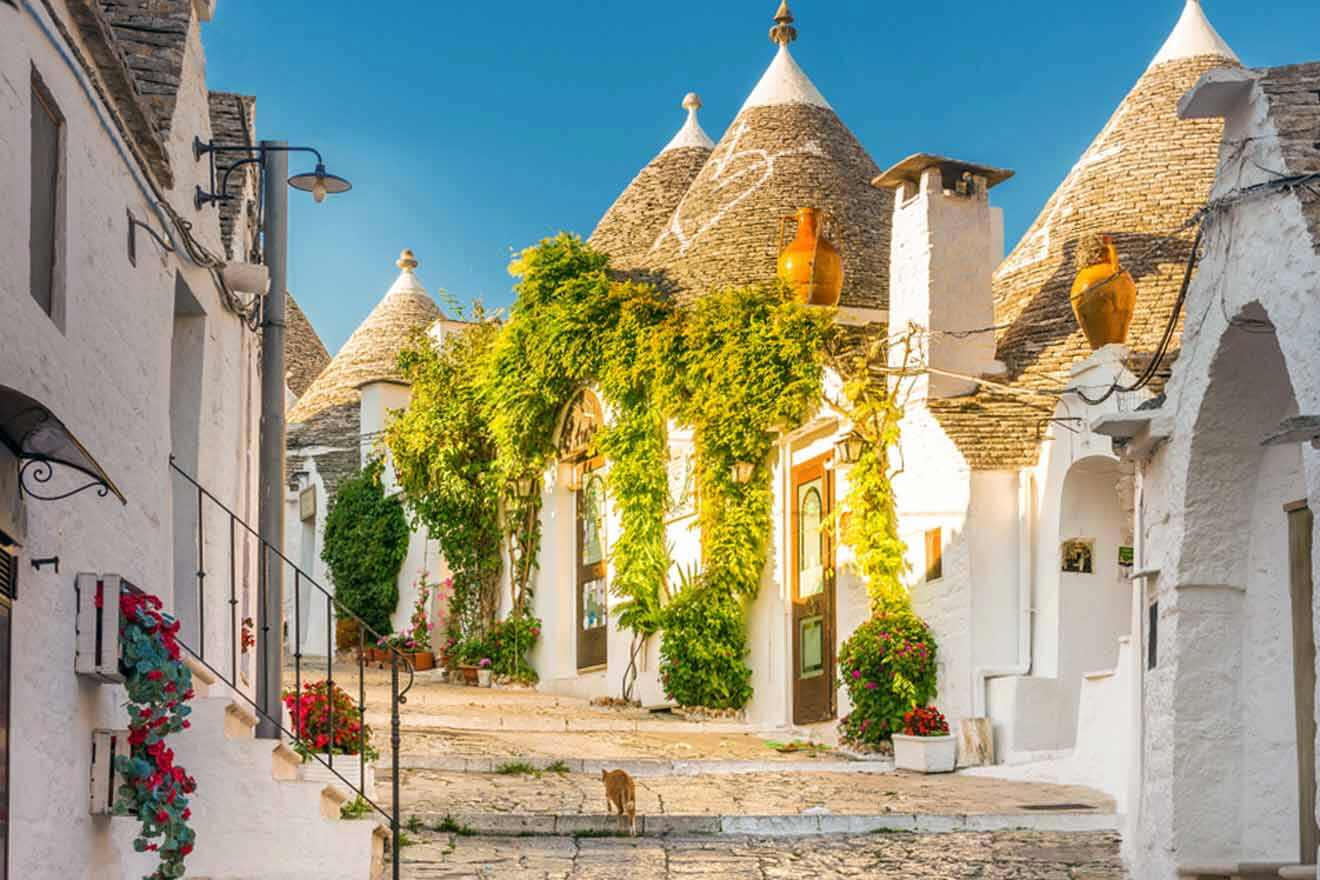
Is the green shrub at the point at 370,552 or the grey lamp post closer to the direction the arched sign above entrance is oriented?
the grey lamp post

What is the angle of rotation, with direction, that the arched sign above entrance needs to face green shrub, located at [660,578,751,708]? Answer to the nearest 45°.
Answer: approximately 45° to its left

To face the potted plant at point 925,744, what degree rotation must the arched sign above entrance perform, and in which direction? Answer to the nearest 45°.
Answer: approximately 45° to its left

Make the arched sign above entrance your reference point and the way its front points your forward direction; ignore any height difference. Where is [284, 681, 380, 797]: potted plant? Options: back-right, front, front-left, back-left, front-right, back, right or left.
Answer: front-left

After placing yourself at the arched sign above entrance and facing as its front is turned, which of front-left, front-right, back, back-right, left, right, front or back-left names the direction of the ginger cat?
front-left

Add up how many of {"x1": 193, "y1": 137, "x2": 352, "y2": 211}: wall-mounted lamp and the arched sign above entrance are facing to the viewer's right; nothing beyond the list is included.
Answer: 1

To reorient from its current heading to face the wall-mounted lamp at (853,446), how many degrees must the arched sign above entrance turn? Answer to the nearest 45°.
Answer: approximately 45° to its left

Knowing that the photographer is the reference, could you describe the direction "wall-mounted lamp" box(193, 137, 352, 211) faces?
facing to the right of the viewer

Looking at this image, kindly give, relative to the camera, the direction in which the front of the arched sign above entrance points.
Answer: facing the viewer and to the left of the viewer

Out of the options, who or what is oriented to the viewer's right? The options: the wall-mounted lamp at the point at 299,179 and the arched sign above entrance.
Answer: the wall-mounted lamp
